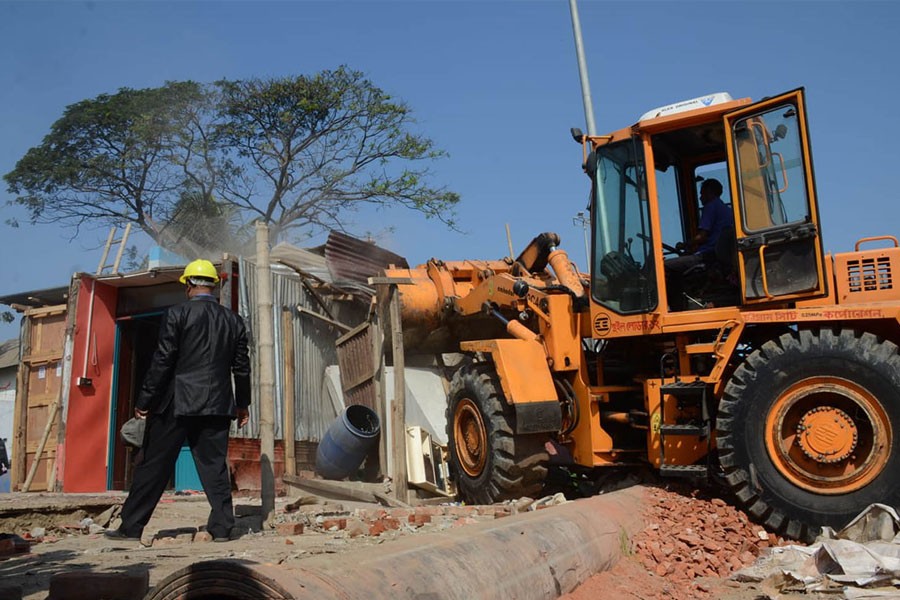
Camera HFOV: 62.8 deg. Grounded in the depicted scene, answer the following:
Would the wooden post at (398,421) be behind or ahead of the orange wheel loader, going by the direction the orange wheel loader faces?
ahead

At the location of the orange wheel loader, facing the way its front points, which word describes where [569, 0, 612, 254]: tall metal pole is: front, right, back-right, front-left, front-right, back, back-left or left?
right

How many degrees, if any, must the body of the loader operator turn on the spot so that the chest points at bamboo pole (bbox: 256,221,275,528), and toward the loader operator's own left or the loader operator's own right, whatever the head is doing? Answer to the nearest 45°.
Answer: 0° — they already face it

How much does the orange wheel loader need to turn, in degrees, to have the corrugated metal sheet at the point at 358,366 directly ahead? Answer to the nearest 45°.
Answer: approximately 45° to its right

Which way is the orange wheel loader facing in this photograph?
to the viewer's left

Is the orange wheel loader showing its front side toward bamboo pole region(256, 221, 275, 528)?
yes

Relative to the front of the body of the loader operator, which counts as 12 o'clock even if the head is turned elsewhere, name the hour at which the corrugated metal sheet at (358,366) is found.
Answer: The corrugated metal sheet is roughly at 1 o'clock from the loader operator.

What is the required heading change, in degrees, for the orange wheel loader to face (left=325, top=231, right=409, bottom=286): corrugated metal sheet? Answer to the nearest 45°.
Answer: approximately 45° to its right

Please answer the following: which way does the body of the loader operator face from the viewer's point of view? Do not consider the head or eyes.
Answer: to the viewer's left

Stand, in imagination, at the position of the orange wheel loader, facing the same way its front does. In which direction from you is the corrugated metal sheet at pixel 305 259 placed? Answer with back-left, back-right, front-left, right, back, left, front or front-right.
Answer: front-right

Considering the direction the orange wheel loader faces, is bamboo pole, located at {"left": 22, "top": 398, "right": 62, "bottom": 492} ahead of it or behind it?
ahead
